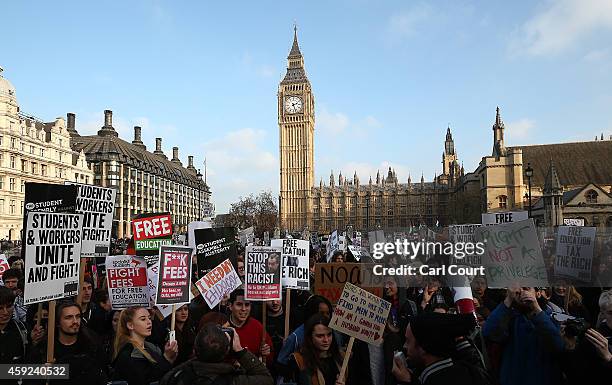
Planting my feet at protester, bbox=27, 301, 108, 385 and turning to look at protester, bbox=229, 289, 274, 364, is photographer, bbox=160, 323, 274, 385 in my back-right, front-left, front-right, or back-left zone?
front-right

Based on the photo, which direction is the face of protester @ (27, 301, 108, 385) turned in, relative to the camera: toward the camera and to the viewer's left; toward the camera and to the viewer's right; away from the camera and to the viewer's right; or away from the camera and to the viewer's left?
toward the camera and to the viewer's right

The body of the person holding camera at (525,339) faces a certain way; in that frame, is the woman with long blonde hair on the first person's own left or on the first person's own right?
on the first person's own right

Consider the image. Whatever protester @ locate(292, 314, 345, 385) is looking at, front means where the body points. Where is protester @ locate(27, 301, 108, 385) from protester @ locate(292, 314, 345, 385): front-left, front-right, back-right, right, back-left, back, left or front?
back-right

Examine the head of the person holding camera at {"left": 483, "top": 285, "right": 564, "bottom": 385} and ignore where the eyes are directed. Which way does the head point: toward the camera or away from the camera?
toward the camera

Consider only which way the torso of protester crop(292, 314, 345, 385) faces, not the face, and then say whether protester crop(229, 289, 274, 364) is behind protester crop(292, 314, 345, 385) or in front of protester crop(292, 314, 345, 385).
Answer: behind

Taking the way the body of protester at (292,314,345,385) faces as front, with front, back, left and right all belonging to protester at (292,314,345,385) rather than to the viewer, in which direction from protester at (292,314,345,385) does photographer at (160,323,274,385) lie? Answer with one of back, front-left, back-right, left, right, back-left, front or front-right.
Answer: right

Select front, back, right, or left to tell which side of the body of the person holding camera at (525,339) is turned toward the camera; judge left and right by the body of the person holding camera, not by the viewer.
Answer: front

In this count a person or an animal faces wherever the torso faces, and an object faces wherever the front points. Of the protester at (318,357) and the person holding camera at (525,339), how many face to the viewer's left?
0

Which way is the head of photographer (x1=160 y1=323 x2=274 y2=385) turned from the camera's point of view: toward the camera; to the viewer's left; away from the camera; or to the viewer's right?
away from the camera

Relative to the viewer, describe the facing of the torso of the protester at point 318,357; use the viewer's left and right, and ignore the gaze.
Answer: facing the viewer and to the right of the viewer

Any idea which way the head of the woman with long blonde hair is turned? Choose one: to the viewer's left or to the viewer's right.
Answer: to the viewer's right
